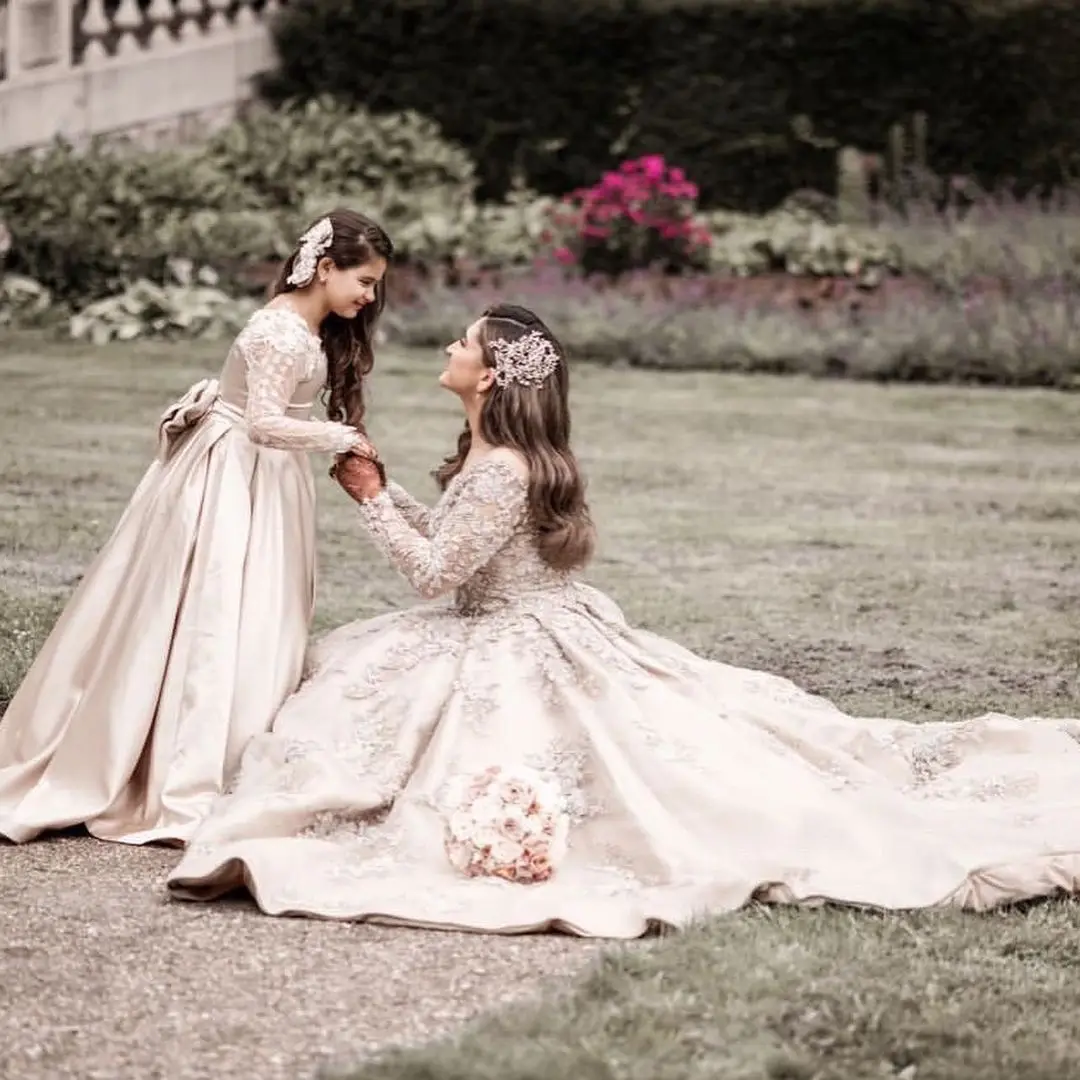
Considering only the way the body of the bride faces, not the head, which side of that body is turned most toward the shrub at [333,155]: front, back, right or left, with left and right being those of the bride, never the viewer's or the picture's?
right

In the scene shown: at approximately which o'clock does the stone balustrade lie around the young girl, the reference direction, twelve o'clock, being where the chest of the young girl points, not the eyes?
The stone balustrade is roughly at 9 o'clock from the young girl.

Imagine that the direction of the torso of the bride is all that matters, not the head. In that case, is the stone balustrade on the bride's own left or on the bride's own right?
on the bride's own right

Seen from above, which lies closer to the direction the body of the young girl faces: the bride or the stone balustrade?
the bride

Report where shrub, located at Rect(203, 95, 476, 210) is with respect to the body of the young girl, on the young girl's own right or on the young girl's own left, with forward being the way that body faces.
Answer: on the young girl's own left

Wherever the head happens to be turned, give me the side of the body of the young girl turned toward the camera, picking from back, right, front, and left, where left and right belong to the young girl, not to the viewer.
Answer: right

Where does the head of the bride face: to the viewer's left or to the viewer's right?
to the viewer's left

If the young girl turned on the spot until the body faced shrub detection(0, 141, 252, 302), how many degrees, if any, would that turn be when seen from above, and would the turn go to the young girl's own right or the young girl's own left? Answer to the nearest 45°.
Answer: approximately 90° to the young girl's own left

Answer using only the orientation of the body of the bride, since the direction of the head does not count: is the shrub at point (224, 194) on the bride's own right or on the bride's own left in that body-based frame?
on the bride's own right

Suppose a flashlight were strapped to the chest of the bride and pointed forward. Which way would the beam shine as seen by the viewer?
to the viewer's left

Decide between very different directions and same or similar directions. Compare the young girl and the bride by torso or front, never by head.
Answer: very different directions
